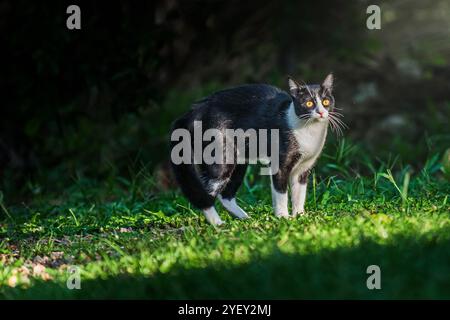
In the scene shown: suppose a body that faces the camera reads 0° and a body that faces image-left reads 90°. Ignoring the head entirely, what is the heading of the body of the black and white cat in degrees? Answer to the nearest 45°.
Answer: approximately 270°
